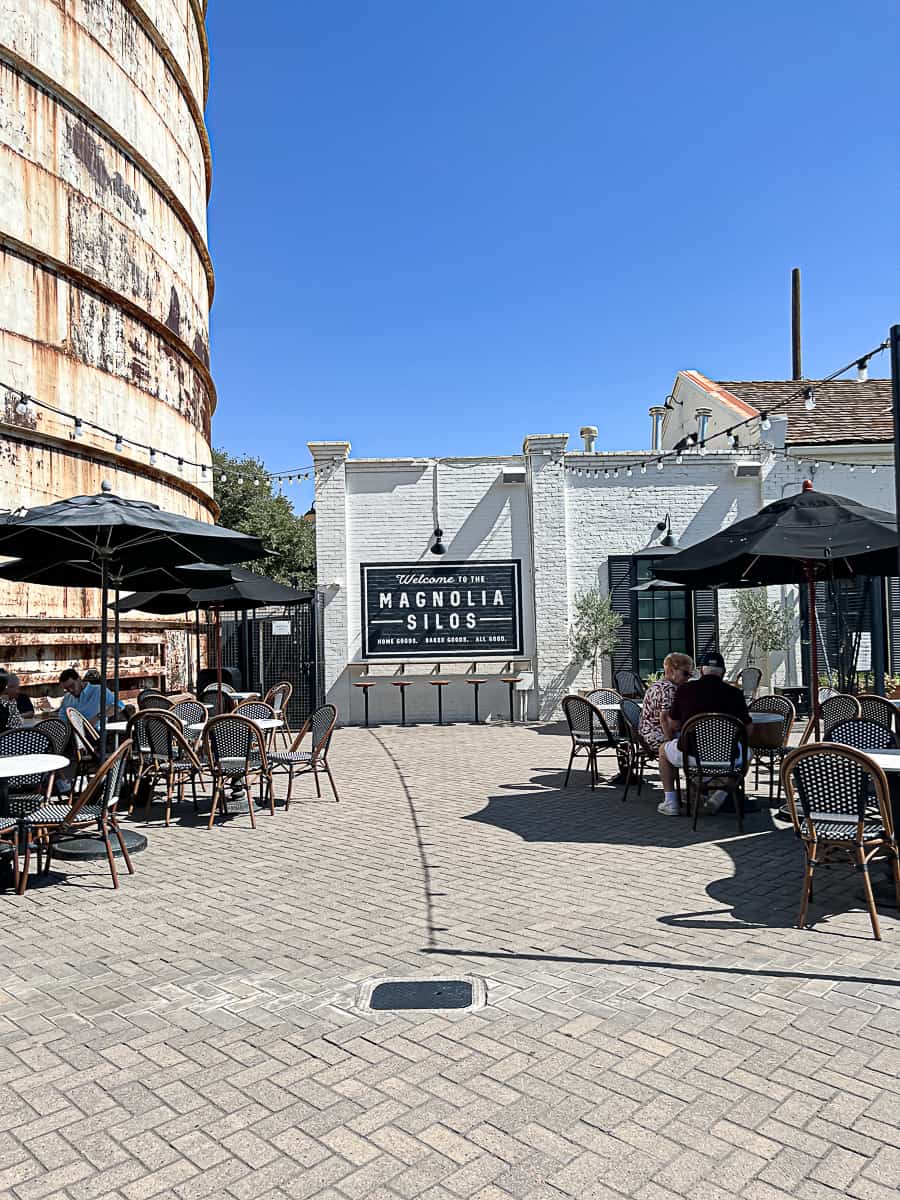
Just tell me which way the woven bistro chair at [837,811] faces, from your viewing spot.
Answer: facing away from the viewer and to the right of the viewer

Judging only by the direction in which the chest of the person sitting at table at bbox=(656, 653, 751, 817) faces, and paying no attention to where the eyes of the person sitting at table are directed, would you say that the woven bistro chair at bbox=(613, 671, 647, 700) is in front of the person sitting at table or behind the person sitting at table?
in front

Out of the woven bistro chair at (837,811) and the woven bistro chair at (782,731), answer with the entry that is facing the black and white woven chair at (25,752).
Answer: the woven bistro chair at (782,731)

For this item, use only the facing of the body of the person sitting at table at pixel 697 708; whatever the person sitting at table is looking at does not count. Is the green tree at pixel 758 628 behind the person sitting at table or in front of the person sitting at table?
in front

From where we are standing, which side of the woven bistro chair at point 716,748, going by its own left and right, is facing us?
back

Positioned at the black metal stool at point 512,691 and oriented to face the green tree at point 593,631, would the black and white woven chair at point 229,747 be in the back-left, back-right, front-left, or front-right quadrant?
back-right

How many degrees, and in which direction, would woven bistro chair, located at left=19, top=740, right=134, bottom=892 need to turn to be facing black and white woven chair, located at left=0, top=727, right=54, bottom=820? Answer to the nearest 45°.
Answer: approximately 45° to its right

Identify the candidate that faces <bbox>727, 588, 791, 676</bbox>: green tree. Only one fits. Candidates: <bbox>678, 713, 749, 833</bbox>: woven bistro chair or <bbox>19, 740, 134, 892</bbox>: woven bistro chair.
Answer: <bbox>678, 713, 749, 833</bbox>: woven bistro chair

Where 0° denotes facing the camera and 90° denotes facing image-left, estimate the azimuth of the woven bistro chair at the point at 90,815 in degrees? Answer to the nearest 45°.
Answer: approximately 90°

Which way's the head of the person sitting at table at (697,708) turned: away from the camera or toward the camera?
away from the camera

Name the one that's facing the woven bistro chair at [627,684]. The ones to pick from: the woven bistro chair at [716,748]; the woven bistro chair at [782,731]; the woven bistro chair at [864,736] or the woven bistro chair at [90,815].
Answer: the woven bistro chair at [716,748]

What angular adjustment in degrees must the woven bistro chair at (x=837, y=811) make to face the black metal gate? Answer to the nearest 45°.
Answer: approximately 90° to its left

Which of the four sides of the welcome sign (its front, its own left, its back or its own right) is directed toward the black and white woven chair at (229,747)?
front

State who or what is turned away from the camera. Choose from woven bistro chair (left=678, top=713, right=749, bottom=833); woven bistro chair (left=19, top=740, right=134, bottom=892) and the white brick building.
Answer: woven bistro chair (left=678, top=713, right=749, bottom=833)
